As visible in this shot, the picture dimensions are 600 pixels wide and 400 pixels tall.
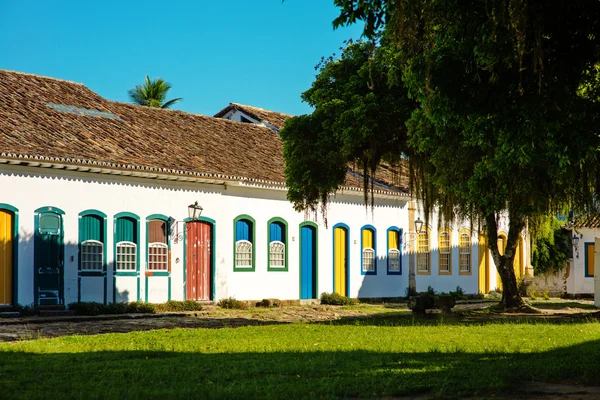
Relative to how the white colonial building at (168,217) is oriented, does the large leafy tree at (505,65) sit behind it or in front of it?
in front

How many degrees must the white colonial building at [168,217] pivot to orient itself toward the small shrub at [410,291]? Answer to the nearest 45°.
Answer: approximately 90° to its left

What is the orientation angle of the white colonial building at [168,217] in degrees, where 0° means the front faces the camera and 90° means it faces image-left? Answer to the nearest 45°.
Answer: approximately 315°

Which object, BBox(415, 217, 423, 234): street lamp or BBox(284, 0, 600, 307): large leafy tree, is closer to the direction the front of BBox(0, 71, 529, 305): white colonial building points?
the large leafy tree

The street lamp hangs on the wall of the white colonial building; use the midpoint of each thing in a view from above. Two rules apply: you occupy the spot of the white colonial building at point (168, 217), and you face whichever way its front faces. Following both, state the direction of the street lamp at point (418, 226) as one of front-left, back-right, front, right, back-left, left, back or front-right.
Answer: left
